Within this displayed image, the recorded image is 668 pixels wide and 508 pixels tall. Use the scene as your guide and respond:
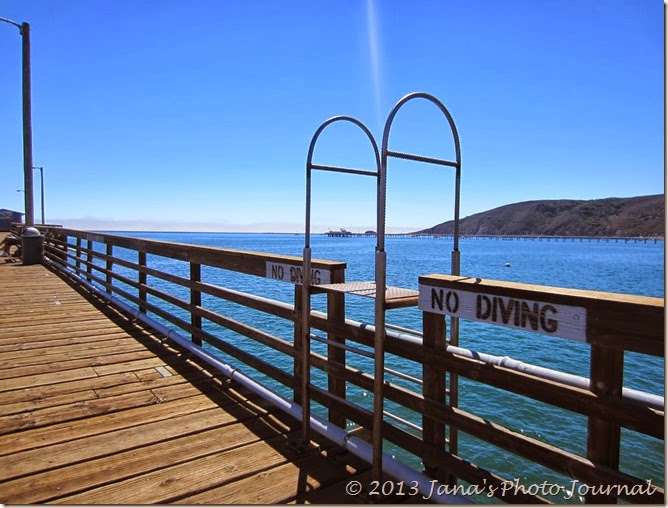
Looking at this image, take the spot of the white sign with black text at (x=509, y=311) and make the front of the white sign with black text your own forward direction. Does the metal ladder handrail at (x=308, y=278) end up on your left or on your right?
on your right

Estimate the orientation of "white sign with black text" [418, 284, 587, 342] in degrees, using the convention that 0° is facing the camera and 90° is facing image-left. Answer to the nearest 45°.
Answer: approximately 45°

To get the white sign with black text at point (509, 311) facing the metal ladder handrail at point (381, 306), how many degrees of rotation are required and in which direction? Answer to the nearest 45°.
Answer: approximately 90° to its right

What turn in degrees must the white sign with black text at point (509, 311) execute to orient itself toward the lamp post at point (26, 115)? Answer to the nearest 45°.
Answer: approximately 90° to its right
